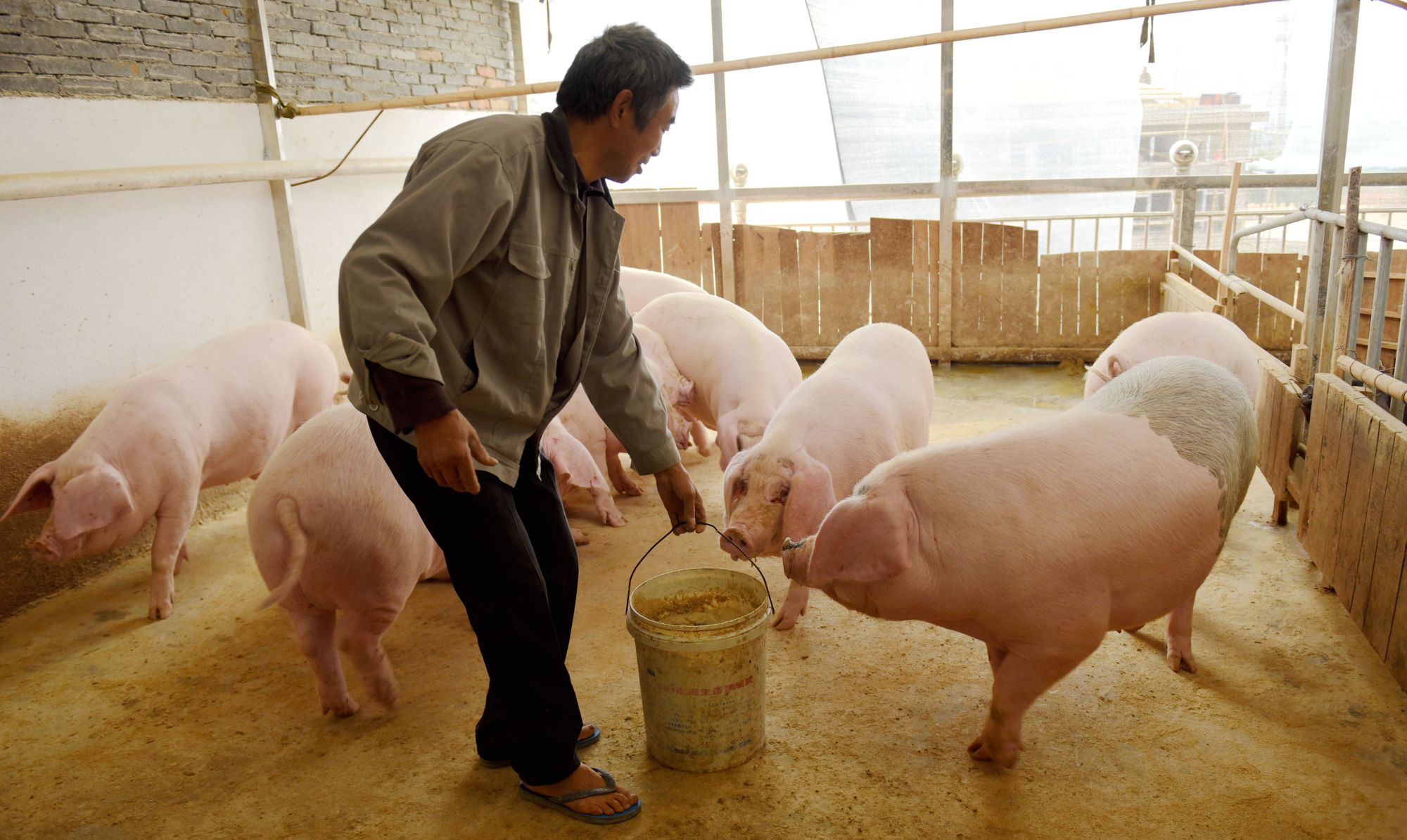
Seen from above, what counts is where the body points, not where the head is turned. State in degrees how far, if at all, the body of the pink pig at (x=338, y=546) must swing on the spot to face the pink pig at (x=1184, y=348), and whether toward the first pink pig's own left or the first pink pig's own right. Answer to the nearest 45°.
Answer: approximately 45° to the first pink pig's own right

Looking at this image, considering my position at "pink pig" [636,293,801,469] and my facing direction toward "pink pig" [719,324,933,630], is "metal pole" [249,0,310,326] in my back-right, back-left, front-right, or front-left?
back-right

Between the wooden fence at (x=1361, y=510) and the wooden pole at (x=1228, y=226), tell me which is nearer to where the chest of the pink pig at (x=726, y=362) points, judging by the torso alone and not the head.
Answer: the wooden fence

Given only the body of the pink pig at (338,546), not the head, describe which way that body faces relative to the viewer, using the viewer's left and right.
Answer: facing away from the viewer and to the right of the viewer

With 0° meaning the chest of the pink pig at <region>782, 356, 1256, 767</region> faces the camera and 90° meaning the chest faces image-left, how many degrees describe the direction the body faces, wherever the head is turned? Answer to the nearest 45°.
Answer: approximately 45°

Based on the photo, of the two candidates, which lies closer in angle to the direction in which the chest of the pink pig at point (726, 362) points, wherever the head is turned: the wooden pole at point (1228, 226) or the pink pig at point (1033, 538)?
the pink pig

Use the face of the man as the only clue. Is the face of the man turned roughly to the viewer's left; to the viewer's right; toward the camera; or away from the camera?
to the viewer's right

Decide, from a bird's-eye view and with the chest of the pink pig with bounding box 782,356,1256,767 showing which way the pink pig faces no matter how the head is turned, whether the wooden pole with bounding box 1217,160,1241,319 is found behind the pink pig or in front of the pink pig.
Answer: behind

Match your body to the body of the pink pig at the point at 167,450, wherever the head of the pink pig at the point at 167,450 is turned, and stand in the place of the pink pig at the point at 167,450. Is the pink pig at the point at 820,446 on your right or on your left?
on your left

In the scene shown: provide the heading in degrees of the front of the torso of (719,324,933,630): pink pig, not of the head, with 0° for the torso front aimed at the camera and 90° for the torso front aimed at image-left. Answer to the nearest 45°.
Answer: approximately 45°

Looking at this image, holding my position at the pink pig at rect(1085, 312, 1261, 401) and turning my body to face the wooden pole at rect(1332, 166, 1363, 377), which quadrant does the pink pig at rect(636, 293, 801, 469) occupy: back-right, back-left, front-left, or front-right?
back-right

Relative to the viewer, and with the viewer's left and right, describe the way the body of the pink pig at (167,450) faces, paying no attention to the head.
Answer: facing the viewer and to the left of the viewer
